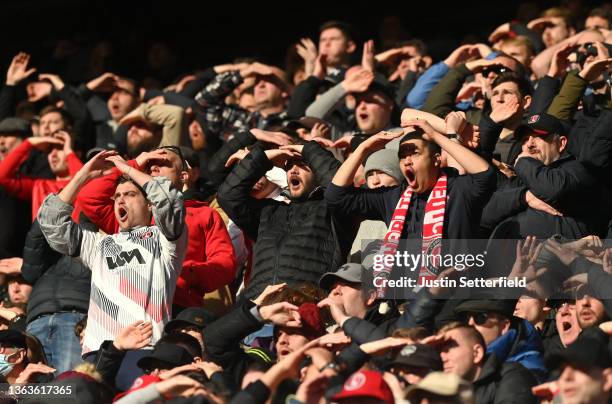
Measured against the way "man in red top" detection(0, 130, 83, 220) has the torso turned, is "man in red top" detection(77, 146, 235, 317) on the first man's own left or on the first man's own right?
on the first man's own left

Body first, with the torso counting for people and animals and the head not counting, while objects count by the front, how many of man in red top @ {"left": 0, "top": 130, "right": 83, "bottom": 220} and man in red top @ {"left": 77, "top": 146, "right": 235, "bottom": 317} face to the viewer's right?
0

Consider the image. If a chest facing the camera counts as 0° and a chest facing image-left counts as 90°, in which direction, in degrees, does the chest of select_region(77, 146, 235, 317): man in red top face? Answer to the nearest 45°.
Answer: approximately 45°

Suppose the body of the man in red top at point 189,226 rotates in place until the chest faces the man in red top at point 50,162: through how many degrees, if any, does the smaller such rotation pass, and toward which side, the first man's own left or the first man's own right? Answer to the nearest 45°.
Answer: approximately 90° to the first man's own right
